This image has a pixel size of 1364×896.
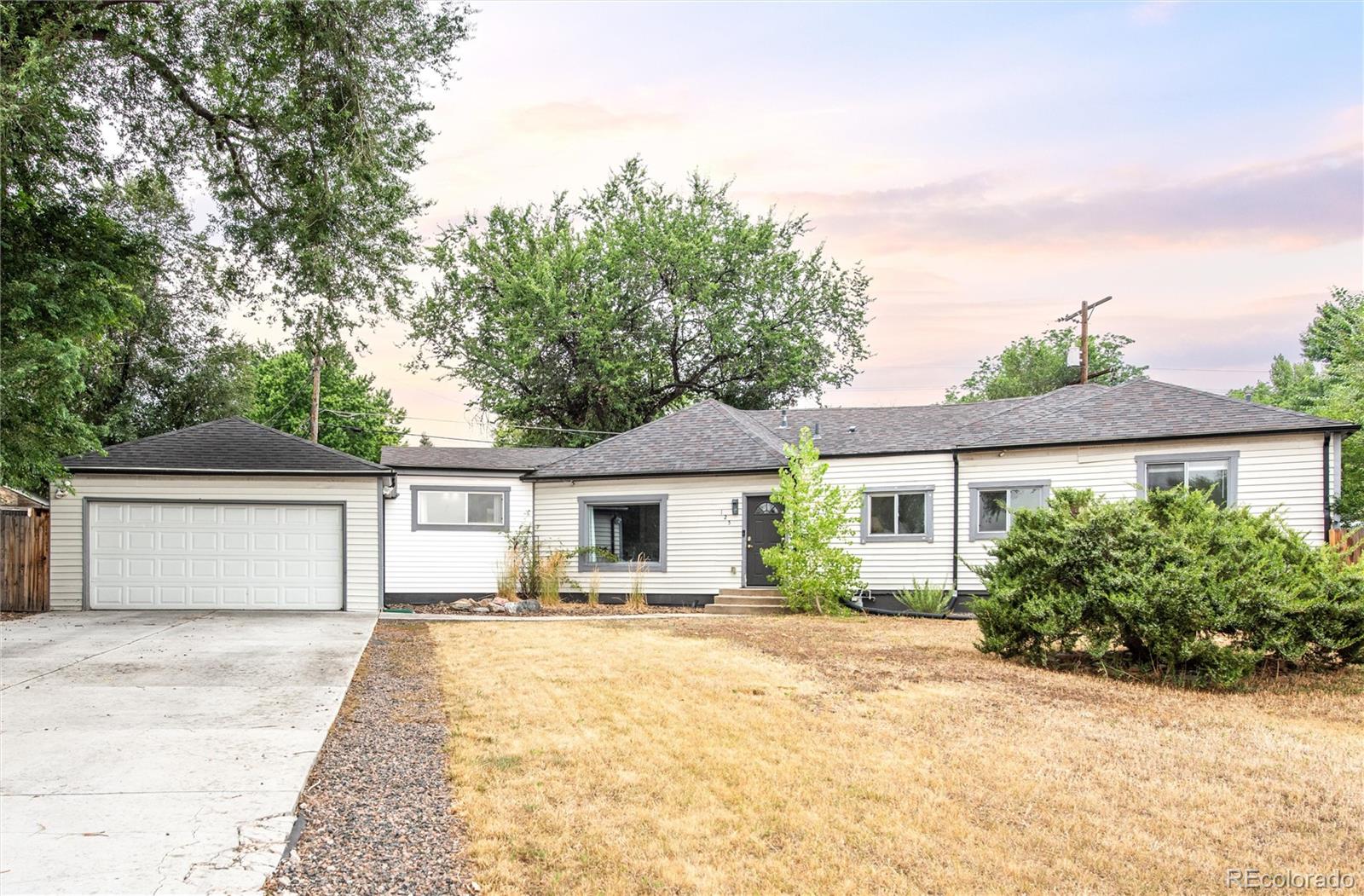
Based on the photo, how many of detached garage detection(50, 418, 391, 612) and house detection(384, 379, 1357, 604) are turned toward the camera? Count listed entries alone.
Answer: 2

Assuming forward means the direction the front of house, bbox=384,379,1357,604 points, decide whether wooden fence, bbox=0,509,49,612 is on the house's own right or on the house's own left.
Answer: on the house's own right

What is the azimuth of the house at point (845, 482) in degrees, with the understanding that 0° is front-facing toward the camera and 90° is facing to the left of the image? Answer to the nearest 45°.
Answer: approximately 0°

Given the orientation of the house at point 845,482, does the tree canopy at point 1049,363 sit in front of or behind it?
behind
